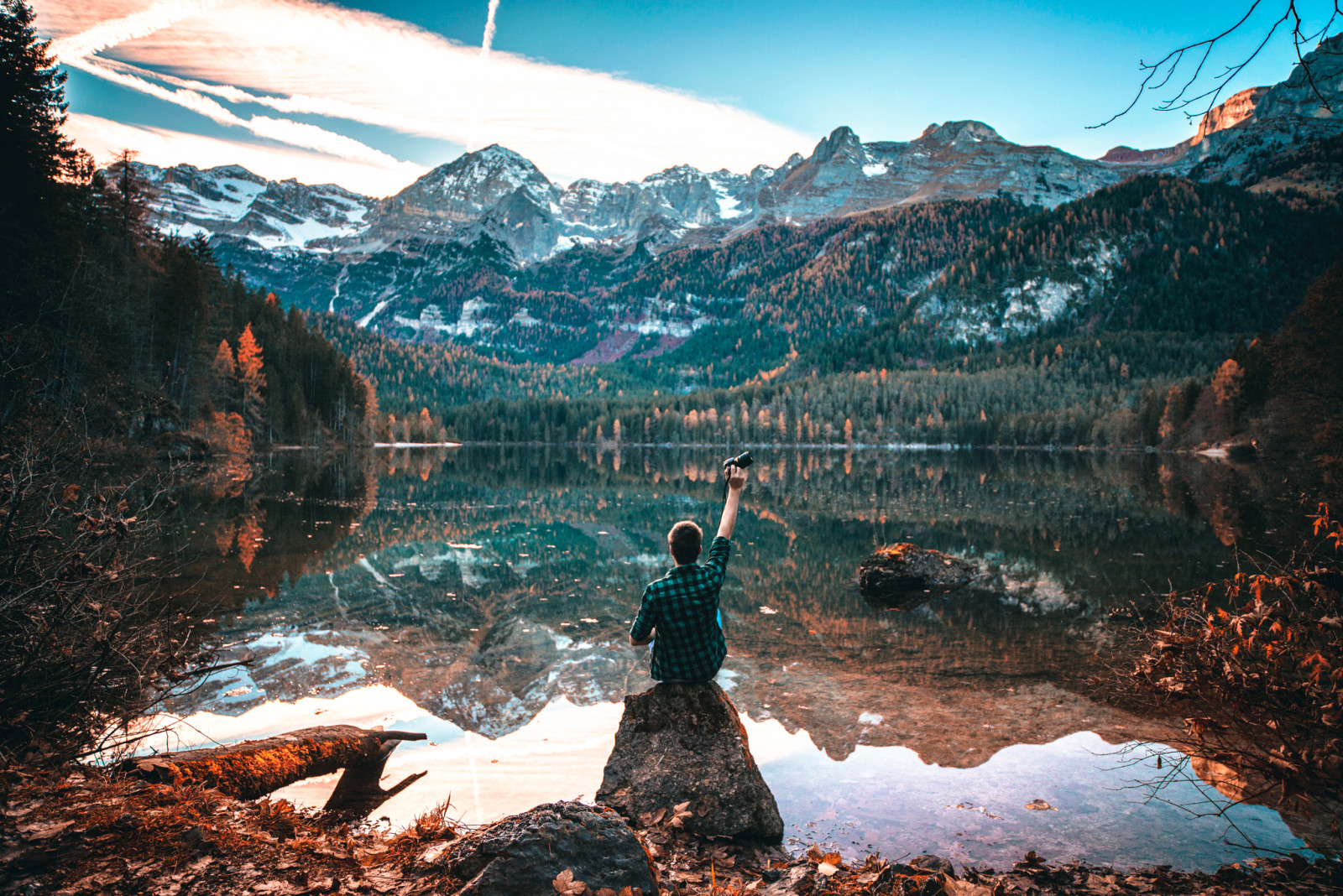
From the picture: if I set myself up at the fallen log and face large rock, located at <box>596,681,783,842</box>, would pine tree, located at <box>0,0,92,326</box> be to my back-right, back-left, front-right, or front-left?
back-left

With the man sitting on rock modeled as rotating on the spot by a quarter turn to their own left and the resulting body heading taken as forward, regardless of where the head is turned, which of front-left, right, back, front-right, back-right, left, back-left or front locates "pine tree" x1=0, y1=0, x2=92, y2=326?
front-right

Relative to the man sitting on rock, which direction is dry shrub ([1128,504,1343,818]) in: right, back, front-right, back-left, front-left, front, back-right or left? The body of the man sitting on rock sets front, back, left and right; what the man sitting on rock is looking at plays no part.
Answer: right

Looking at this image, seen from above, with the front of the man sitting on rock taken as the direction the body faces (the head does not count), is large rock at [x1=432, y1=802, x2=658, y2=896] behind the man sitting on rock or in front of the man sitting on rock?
behind

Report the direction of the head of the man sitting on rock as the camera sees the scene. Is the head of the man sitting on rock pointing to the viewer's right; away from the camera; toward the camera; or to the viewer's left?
away from the camera

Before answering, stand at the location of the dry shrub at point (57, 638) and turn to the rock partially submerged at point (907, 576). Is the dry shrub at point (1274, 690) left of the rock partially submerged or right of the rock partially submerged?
right

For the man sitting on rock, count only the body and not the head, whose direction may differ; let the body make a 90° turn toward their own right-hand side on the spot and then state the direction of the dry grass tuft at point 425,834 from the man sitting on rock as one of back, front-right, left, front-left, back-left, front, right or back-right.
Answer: back-right

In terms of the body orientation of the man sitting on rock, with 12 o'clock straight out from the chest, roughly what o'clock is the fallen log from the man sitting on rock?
The fallen log is roughly at 9 o'clock from the man sitting on rock.

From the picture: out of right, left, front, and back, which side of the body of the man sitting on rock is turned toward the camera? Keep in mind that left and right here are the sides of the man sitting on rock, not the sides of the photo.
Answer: back
